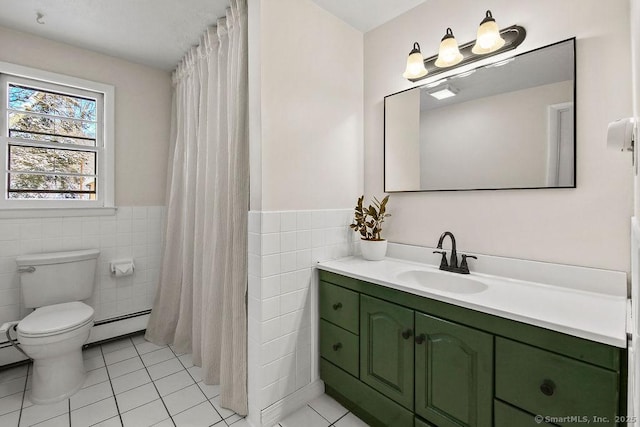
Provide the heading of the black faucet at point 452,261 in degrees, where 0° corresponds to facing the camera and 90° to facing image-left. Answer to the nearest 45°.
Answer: approximately 45°

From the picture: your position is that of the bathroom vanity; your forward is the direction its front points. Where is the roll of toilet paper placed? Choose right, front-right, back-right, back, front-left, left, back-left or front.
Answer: front-right

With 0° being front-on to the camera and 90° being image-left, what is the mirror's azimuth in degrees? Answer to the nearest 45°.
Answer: approximately 45°

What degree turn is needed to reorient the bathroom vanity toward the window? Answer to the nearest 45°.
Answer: approximately 45° to its right

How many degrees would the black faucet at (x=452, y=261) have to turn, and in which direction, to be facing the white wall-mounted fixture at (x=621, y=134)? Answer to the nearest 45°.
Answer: approximately 90° to its left

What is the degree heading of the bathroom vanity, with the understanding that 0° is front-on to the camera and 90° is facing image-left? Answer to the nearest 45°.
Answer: approximately 45°

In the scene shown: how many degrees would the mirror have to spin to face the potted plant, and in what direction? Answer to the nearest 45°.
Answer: approximately 45° to its right

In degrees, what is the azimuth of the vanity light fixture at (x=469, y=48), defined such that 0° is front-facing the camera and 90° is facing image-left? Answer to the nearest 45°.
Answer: approximately 45°
